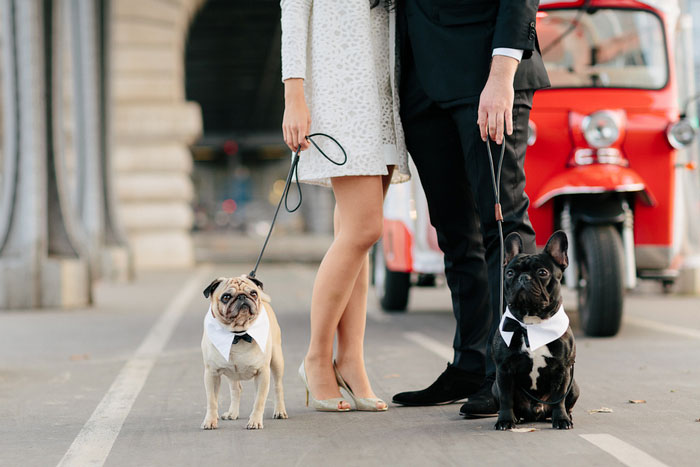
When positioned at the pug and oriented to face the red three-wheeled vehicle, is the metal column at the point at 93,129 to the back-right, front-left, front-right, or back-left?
front-left

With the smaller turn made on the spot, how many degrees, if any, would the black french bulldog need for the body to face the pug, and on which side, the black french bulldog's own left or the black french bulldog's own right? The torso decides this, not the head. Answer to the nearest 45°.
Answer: approximately 90° to the black french bulldog's own right

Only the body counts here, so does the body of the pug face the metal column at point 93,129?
no

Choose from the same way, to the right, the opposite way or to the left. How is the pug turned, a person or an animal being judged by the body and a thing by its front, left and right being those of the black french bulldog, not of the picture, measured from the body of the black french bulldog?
the same way

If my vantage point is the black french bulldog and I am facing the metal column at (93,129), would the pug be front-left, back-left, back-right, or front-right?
front-left

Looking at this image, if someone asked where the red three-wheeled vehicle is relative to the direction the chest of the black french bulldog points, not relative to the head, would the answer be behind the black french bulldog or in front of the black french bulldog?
behind

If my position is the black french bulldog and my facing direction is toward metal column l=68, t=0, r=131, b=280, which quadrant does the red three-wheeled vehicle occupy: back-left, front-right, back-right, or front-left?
front-right

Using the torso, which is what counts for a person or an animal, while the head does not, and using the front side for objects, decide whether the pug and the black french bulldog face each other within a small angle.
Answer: no

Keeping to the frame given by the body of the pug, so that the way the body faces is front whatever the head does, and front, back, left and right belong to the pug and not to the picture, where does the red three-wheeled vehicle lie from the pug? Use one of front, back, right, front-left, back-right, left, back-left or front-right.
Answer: back-left

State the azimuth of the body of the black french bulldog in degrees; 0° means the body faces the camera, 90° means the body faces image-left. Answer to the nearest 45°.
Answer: approximately 0°

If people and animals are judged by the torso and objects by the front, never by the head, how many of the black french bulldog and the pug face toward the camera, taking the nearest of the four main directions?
2

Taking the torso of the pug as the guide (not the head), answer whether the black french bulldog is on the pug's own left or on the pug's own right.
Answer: on the pug's own left

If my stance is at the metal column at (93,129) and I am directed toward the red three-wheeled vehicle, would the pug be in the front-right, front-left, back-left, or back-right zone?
front-right

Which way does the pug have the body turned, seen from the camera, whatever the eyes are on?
toward the camera

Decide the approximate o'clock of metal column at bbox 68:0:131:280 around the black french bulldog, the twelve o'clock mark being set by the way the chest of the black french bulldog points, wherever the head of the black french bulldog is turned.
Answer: The metal column is roughly at 5 o'clock from the black french bulldog.
